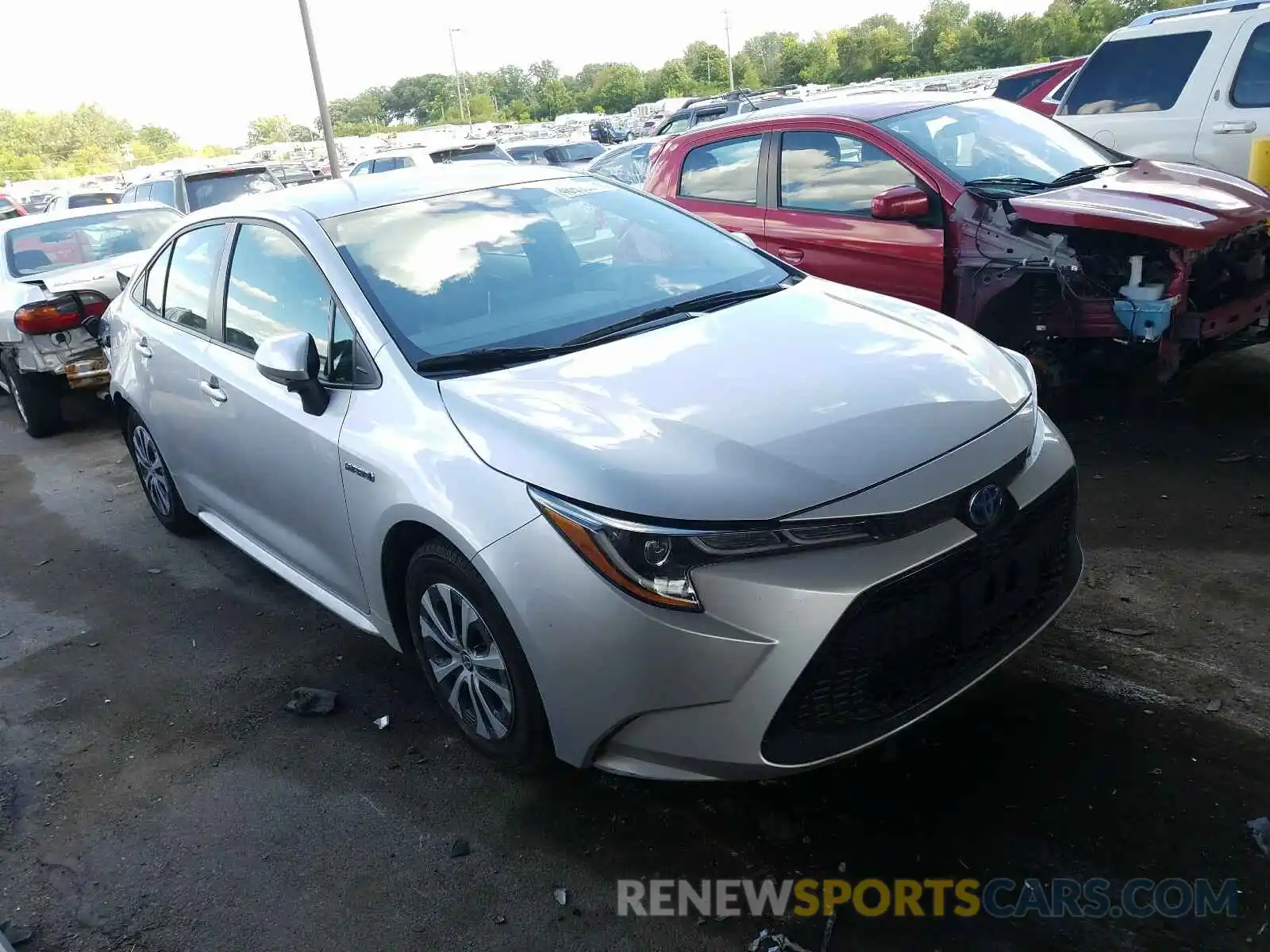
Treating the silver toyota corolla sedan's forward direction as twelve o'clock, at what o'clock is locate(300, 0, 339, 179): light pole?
The light pole is roughly at 7 o'clock from the silver toyota corolla sedan.

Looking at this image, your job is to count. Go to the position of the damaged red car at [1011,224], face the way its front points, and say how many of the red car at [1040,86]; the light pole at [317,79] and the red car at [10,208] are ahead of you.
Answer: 0

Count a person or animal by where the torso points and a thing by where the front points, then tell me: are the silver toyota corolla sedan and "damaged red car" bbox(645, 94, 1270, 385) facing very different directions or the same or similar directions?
same or similar directions

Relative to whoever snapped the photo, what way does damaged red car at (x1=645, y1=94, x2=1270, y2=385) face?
facing the viewer and to the right of the viewer

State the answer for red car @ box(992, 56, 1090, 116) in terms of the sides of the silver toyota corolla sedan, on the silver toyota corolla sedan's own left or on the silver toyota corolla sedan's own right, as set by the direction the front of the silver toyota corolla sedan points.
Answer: on the silver toyota corolla sedan's own left

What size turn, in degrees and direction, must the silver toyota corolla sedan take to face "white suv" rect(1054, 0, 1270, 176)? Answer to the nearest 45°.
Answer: approximately 90° to its left

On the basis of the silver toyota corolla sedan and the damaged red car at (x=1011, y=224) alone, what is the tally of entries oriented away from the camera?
0

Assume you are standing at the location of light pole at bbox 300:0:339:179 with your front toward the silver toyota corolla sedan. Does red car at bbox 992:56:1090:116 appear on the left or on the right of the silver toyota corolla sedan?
left

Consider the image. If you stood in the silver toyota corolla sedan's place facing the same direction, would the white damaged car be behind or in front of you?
behind

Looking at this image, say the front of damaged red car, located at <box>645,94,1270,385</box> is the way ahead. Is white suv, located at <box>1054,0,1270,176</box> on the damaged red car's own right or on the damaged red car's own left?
on the damaged red car's own left

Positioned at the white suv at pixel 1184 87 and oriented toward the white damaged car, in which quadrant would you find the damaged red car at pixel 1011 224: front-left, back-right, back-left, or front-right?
front-left

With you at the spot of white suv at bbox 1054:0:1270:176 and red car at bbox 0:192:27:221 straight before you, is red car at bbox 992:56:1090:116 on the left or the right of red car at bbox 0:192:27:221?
right
